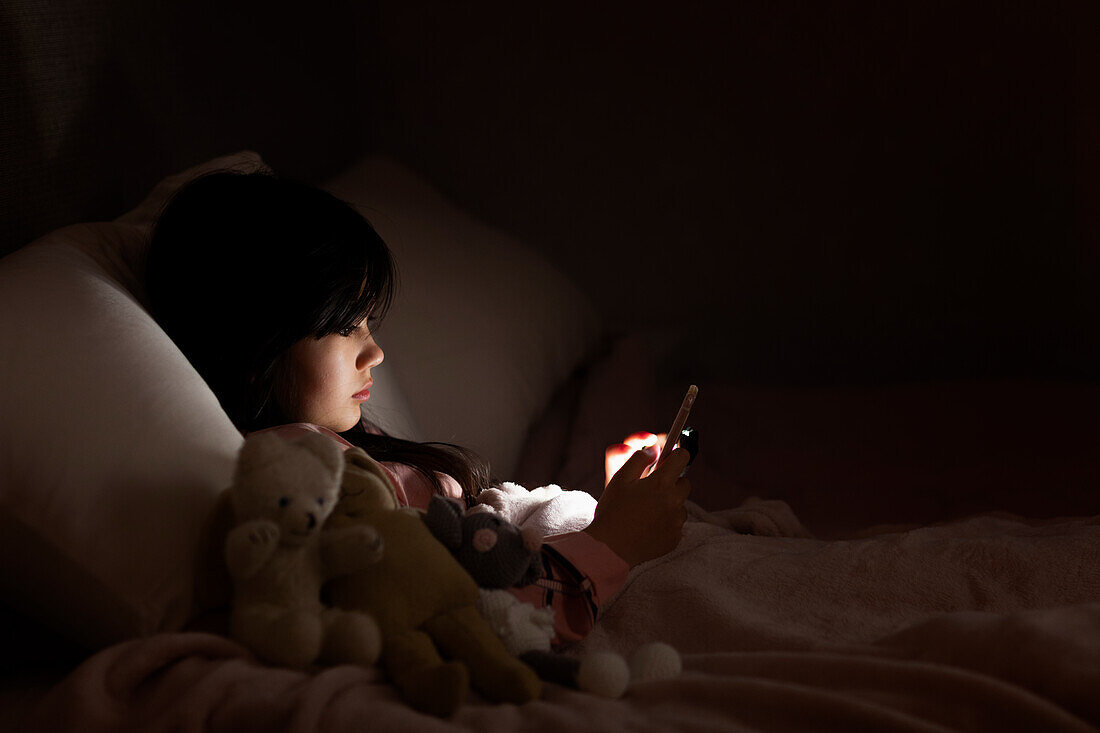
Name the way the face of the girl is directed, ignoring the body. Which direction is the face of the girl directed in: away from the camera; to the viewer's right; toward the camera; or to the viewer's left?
to the viewer's right

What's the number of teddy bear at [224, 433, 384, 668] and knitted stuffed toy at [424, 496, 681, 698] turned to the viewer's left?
0

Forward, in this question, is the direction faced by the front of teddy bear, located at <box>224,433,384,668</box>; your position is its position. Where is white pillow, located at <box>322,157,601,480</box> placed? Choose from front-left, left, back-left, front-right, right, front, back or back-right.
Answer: back-left

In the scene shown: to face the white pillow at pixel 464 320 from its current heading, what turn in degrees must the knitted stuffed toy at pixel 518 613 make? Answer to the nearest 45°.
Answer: approximately 135° to its left

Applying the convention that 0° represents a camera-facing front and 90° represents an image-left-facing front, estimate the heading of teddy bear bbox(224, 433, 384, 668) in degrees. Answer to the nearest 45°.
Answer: approximately 315°

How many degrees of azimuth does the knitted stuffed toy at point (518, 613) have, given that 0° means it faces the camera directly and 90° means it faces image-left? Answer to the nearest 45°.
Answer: approximately 315°
